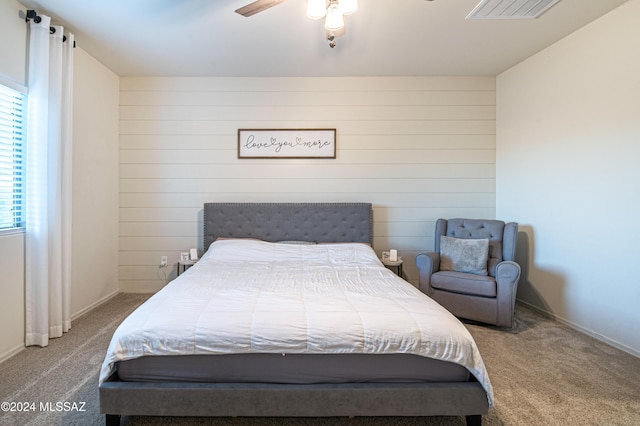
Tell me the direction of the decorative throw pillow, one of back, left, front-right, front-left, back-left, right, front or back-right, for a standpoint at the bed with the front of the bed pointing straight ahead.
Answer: back-left

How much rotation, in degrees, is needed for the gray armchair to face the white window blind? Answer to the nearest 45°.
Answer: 0° — it already faces it

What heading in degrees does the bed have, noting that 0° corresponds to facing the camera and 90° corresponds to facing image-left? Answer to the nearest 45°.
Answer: approximately 0°

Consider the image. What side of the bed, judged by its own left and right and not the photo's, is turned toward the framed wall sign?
back

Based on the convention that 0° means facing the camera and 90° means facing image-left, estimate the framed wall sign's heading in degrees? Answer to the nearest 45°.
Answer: approximately 0°

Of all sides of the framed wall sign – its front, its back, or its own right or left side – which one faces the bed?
front

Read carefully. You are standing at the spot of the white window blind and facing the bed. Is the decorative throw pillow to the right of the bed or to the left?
left

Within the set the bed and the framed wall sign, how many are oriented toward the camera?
2

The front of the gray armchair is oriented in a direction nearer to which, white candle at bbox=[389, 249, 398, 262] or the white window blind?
the white window blind
